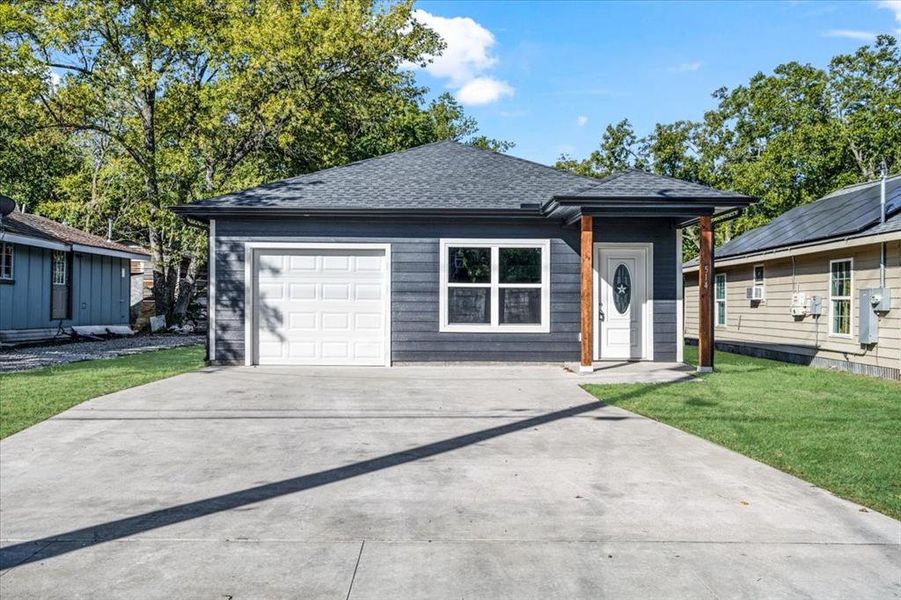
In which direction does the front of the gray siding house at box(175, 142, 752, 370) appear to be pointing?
toward the camera

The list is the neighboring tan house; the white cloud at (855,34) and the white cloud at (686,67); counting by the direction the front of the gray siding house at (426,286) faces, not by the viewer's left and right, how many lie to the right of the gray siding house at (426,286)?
0

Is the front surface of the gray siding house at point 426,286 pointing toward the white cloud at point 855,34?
no

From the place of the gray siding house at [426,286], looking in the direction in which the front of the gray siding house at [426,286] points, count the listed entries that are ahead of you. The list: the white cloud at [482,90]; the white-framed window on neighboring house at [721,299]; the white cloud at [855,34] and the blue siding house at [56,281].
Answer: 0

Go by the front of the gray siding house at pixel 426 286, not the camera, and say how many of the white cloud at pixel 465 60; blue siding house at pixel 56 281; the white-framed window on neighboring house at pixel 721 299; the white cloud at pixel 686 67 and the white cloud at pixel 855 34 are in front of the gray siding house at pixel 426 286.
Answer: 0

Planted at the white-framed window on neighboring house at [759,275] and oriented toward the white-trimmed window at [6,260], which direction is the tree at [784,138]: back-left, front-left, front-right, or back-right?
back-right

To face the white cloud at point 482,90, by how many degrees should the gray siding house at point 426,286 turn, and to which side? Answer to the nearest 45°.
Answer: approximately 180°

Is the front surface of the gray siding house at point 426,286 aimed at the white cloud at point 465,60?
no

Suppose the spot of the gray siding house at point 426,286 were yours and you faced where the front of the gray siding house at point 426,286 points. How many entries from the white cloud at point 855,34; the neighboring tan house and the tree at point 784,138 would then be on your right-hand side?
0

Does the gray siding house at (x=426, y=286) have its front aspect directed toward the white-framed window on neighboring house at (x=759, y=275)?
no

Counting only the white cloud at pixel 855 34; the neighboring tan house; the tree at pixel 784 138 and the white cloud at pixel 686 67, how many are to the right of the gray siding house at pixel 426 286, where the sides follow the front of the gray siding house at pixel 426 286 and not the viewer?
0

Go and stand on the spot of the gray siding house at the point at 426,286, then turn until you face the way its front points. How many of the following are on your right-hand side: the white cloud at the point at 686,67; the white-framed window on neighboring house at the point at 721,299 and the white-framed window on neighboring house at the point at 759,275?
0

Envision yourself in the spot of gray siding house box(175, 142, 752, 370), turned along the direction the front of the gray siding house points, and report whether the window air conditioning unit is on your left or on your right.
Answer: on your left

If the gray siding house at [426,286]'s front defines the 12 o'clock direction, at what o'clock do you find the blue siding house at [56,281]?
the blue siding house at [56,281] is roughly at 4 o'clock from the gray siding house at [426,286].

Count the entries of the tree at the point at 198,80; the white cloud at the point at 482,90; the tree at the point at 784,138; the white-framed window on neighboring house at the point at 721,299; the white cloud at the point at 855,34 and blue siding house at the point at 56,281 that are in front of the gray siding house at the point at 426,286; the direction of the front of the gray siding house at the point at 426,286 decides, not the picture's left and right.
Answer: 0

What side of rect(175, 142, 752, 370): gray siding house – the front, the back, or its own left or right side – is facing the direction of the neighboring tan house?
left
